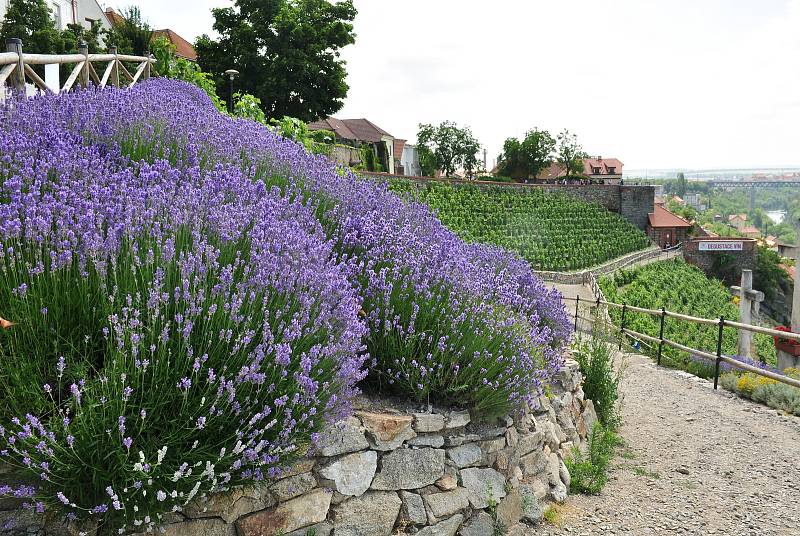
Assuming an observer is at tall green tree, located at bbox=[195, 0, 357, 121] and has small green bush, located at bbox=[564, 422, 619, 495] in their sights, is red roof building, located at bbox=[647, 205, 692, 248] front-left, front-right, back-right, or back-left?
back-left

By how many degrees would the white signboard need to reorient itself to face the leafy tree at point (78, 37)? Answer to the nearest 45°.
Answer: approximately 45° to its right

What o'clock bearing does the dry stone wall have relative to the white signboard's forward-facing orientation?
The dry stone wall is roughly at 12 o'clock from the white signboard.

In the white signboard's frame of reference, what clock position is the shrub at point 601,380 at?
The shrub is roughly at 12 o'clock from the white signboard.

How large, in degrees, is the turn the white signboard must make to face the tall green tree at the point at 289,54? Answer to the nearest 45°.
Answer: approximately 45° to its right

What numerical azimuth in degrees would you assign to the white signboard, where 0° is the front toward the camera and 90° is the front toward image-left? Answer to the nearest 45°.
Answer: approximately 0°

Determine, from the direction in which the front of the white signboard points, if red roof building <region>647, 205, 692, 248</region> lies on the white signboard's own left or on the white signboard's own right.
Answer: on the white signboard's own right
